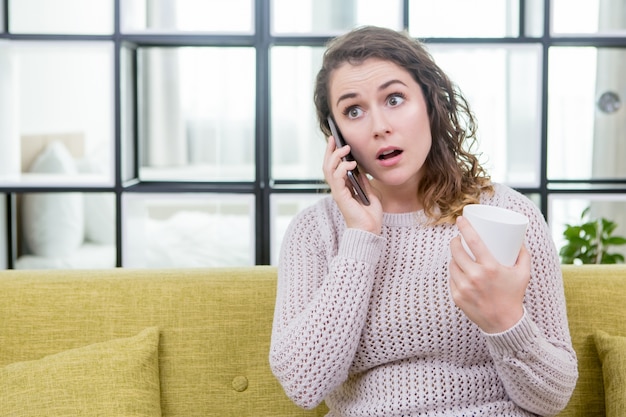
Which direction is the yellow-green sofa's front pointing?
toward the camera

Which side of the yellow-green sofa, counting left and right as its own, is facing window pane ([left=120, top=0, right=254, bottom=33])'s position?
back

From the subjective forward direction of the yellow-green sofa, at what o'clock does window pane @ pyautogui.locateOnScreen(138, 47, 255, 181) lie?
The window pane is roughly at 6 o'clock from the yellow-green sofa.

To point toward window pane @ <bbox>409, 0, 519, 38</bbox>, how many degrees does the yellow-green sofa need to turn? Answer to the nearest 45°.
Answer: approximately 135° to its left

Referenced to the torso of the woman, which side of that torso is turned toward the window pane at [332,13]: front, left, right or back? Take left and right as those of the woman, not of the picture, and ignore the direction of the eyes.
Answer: back
